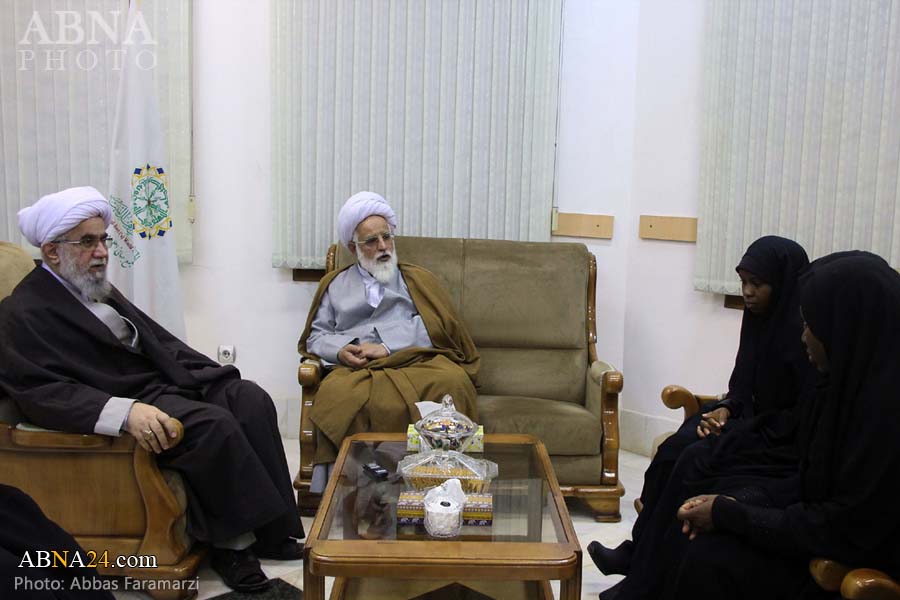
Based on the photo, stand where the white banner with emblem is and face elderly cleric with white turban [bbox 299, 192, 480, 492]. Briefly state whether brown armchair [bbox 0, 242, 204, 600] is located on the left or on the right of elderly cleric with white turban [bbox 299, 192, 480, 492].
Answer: right

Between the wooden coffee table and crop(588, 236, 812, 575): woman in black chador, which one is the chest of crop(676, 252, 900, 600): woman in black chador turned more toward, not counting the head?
the wooden coffee table

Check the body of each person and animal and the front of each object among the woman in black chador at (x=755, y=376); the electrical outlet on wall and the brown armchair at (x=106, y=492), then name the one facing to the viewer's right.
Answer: the brown armchair

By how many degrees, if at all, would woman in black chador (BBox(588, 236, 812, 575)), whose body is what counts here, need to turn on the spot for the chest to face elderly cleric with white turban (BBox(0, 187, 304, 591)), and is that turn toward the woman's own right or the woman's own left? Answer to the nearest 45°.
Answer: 0° — they already face them

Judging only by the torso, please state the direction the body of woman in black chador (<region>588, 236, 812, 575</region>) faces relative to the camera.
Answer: to the viewer's left

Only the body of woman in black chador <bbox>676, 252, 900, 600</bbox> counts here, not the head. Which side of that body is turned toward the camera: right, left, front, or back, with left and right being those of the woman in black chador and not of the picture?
left

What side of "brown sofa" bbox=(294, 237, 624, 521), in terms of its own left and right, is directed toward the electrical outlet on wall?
right

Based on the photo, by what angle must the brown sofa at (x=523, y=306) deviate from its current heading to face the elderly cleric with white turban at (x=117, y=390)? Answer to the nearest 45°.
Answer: approximately 45° to its right
